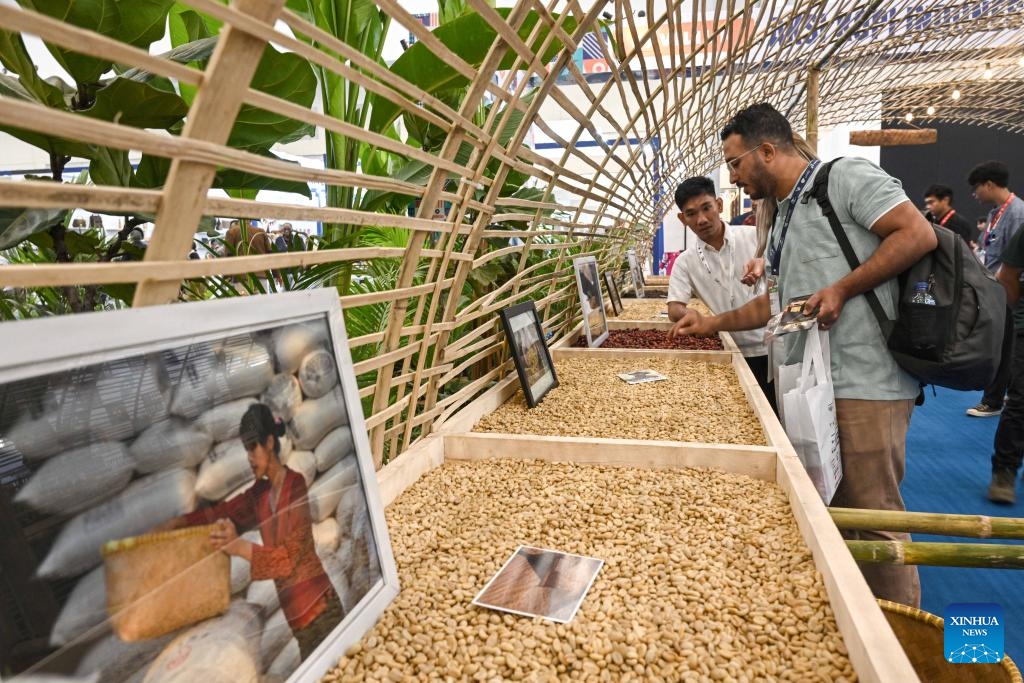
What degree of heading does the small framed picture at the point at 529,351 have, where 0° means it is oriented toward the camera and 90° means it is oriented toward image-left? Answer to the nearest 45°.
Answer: approximately 315°

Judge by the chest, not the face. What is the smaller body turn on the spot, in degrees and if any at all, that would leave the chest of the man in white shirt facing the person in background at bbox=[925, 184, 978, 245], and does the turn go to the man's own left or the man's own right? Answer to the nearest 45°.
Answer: approximately 135° to the man's own left

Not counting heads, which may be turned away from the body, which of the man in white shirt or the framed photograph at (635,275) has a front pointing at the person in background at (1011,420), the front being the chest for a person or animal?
the framed photograph

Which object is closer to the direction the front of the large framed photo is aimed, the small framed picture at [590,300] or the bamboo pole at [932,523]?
the bamboo pole

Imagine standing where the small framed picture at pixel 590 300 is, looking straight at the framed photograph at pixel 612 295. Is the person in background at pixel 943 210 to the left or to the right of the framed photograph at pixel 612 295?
right

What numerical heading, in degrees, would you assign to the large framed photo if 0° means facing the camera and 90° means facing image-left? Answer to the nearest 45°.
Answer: approximately 315°
